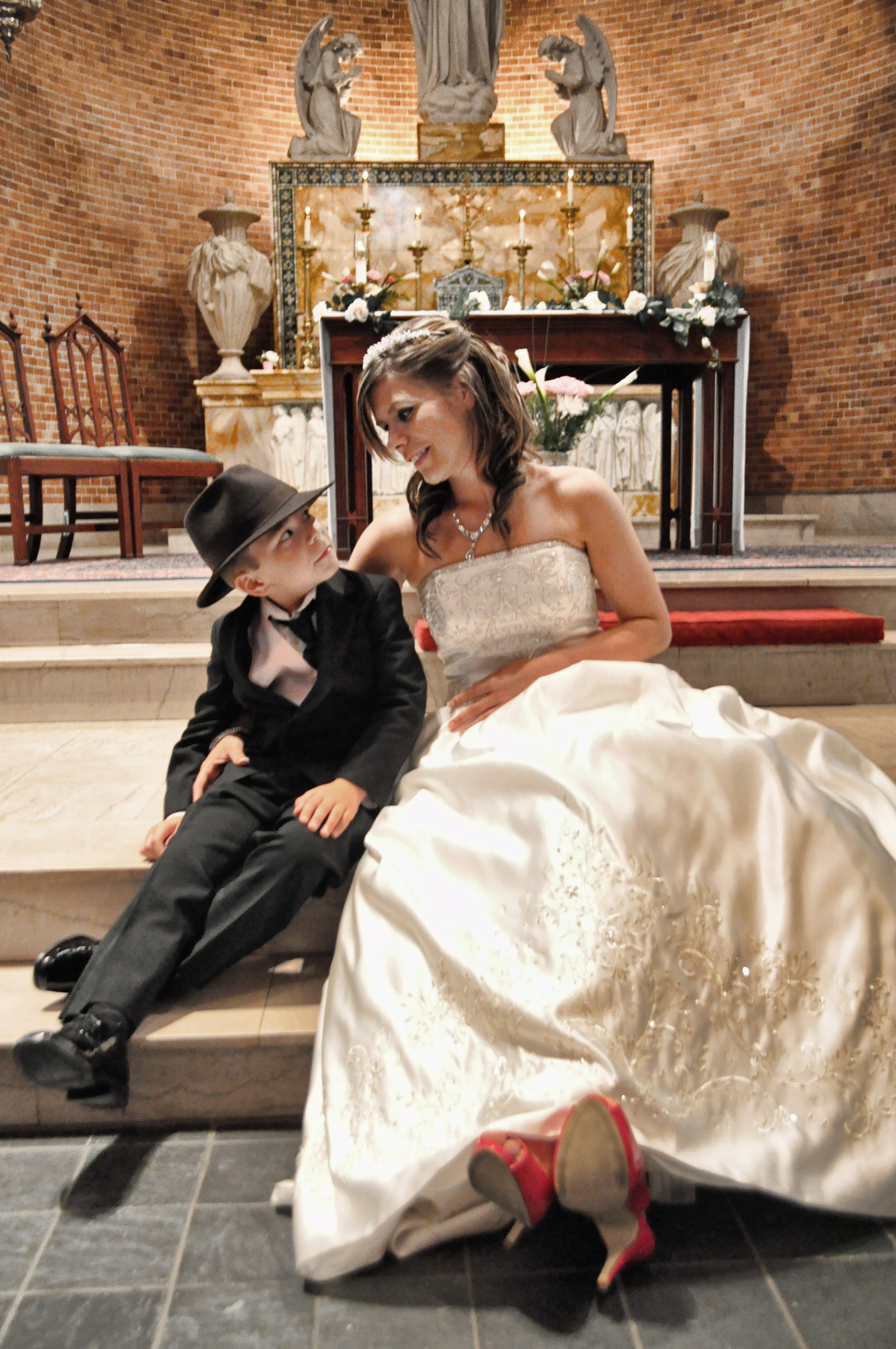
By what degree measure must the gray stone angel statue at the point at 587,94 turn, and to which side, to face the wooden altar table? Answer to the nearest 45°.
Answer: approximately 90° to its left

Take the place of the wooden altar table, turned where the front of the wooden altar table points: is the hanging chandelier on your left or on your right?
on your right

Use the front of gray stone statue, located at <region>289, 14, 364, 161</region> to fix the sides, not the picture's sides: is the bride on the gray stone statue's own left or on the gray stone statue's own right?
on the gray stone statue's own right

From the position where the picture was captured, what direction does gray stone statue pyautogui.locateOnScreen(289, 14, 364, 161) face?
facing to the right of the viewer

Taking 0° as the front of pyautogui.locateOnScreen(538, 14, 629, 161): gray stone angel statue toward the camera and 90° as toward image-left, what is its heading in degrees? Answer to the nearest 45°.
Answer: approximately 90°

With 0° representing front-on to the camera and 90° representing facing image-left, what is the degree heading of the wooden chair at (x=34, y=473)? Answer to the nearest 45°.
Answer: approximately 315°

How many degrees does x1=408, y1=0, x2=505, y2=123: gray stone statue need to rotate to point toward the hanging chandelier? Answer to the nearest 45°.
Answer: approximately 45° to its right

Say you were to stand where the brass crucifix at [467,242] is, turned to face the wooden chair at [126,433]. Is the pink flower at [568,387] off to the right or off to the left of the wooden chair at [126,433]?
left
